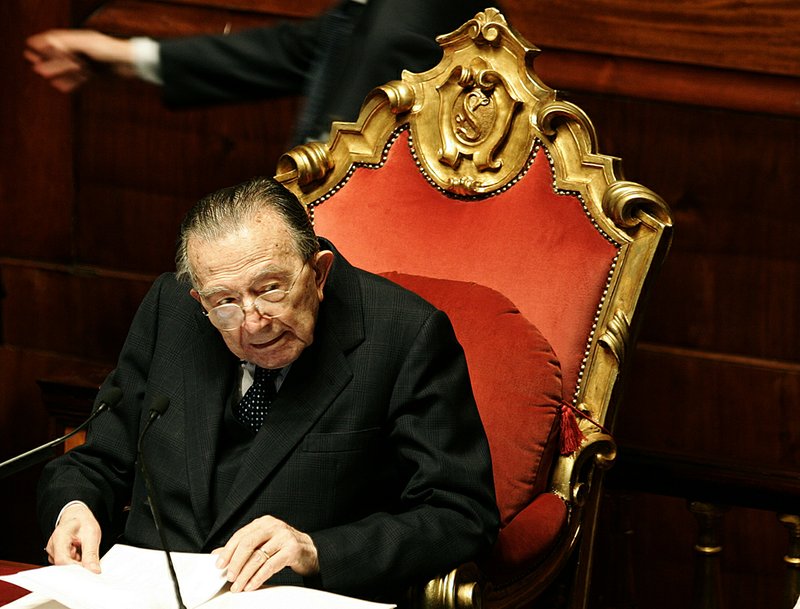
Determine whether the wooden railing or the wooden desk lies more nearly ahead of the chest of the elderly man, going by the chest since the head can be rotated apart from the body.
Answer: the wooden desk

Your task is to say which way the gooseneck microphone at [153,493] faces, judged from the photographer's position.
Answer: facing away from the viewer and to the right of the viewer

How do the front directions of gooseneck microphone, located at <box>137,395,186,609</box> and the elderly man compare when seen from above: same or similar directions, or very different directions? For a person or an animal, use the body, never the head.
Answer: very different directions

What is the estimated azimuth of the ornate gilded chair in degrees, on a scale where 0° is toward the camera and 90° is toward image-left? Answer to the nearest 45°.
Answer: approximately 45°

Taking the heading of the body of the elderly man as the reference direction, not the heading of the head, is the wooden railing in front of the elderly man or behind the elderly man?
behind

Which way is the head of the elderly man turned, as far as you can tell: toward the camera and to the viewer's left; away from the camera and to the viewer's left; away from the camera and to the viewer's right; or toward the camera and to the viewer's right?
toward the camera and to the viewer's left

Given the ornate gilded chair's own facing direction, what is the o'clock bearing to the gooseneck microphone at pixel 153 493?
The gooseneck microphone is roughly at 12 o'clock from the ornate gilded chair.
